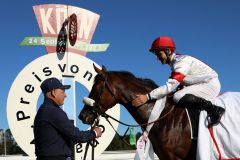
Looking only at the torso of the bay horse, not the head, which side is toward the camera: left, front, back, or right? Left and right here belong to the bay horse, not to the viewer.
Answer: left

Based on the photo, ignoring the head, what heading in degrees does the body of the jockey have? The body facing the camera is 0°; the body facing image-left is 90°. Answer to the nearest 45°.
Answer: approximately 90°

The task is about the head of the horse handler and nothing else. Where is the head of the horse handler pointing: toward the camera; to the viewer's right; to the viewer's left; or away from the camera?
to the viewer's right

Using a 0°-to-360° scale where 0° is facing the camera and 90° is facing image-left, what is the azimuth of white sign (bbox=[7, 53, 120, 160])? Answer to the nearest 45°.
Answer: approximately 0°

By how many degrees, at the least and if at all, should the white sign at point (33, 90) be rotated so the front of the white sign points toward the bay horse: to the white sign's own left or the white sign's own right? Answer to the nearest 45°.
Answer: approximately 45° to the white sign's own left

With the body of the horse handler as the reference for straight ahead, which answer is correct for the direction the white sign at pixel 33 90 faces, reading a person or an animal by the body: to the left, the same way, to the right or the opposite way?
to the right

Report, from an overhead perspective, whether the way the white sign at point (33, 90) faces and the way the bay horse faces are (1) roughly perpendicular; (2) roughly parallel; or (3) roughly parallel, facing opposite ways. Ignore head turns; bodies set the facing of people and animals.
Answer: roughly perpendicular

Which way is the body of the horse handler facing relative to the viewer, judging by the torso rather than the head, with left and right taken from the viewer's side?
facing to the right of the viewer

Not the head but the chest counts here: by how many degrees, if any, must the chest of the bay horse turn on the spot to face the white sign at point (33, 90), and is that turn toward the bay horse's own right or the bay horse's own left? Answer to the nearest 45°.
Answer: approximately 45° to the bay horse's own right

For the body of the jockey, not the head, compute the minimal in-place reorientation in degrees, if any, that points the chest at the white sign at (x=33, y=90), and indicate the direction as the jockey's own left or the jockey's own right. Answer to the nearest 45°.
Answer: approximately 45° to the jockey's own right
